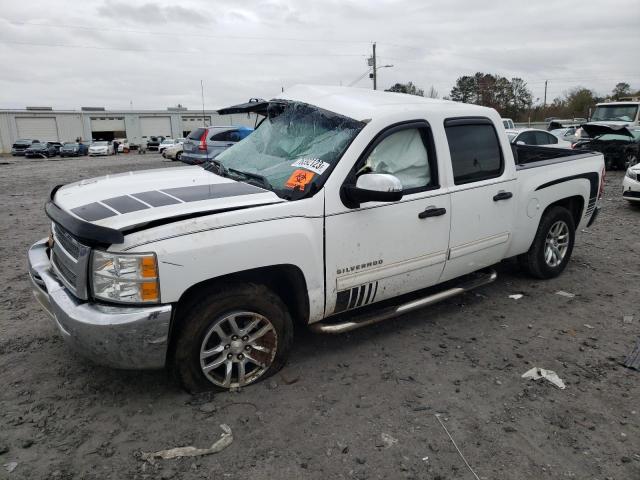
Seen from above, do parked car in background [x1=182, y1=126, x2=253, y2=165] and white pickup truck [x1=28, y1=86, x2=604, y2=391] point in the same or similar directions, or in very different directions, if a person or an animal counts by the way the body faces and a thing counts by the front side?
very different directions

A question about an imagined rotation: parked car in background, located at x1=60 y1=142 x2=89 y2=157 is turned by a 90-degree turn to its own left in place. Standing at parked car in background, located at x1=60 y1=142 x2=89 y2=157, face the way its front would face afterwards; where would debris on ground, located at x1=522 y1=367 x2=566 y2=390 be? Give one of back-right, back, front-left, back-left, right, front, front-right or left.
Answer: front-right

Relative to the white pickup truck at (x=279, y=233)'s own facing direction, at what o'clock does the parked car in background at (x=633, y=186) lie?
The parked car in background is roughly at 6 o'clock from the white pickup truck.

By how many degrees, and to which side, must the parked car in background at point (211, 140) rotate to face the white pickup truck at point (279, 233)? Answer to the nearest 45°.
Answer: approximately 135° to its right

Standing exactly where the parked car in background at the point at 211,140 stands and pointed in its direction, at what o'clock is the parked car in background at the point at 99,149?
the parked car in background at the point at 99,149 is roughly at 10 o'clock from the parked car in background at the point at 211,140.

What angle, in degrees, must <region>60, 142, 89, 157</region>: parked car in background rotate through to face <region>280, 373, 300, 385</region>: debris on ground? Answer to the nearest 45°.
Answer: approximately 45° to its left

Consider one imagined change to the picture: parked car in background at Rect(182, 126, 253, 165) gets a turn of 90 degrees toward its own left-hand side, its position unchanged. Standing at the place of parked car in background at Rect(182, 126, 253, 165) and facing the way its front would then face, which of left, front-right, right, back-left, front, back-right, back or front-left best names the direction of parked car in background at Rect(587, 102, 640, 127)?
back-right

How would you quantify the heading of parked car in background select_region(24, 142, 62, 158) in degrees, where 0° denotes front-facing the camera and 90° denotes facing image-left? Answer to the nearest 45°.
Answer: approximately 45°

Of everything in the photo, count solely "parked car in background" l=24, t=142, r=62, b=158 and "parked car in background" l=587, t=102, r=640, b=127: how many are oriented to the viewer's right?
0

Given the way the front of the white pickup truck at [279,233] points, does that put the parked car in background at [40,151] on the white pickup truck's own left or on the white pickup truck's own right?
on the white pickup truck's own right

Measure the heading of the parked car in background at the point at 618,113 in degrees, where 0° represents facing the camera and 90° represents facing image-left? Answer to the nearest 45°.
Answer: approximately 45°

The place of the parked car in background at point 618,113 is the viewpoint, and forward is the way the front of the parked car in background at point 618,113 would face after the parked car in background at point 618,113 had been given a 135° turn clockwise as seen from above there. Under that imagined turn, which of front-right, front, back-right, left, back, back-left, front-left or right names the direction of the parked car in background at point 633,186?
back

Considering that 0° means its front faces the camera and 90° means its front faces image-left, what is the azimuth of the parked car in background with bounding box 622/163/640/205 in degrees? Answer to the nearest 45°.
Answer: approximately 45°

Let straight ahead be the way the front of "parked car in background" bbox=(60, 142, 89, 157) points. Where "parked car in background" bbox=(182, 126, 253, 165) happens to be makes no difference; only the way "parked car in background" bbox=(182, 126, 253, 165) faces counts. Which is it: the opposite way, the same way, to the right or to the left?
the opposite way

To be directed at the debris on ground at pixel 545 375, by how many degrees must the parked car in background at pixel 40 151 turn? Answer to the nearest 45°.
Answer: approximately 45° to its left

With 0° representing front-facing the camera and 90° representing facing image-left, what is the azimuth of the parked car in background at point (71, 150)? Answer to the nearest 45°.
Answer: approximately 45°

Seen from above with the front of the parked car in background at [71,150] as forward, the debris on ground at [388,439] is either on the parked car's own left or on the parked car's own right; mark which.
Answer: on the parked car's own left

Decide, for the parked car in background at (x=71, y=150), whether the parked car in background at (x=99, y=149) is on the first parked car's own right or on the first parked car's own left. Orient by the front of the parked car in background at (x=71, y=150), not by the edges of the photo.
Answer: on the first parked car's own left

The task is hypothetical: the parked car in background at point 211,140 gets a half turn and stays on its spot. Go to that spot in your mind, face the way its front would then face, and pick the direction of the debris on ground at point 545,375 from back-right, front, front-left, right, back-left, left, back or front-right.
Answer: front-left
